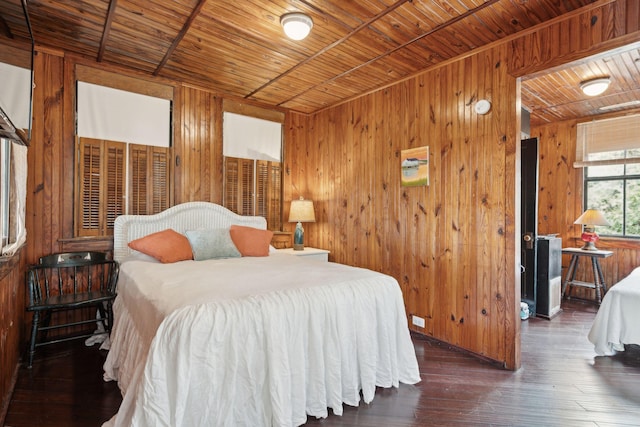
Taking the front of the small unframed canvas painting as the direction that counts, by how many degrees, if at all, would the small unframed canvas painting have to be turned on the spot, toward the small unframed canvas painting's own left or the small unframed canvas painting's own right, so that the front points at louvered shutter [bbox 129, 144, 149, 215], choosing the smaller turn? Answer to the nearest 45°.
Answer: approximately 45° to the small unframed canvas painting's own right

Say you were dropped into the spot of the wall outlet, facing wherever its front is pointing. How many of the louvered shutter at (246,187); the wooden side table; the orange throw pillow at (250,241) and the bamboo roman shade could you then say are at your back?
2

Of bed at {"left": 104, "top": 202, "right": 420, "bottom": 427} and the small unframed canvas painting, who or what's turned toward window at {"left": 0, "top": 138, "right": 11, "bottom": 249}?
the small unframed canvas painting

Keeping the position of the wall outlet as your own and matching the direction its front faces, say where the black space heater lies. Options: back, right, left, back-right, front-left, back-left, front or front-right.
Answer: back

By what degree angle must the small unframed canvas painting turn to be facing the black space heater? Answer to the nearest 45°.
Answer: approximately 180°

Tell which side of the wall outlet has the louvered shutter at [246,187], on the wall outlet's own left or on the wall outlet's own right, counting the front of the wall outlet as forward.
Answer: on the wall outlet's own right

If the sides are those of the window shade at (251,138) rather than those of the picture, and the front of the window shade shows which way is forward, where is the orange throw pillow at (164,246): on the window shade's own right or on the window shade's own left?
on the window shade's own right

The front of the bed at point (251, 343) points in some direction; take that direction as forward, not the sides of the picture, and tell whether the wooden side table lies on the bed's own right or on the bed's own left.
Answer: on the bed's own left

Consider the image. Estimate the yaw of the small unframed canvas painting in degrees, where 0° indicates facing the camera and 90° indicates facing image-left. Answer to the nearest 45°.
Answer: approximately 45°

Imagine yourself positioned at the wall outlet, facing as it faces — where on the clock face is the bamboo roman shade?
The bamboo roman shade is roughly at 6 o'clock from the wall outlet.

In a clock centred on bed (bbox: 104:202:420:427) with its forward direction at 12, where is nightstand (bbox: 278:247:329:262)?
The nightstand is roughly at 8 o'clock from the bed.

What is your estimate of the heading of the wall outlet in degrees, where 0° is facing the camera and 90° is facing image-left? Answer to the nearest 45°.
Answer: approximately 45°

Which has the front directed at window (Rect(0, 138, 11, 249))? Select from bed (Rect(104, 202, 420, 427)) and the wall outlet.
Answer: the wall outlet

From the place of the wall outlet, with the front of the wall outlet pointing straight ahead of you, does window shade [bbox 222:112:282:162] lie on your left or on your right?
on your right

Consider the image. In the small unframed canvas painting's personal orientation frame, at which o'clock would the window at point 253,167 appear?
The window is roughly at 2 o'clock from the small unframed canvas painting.
